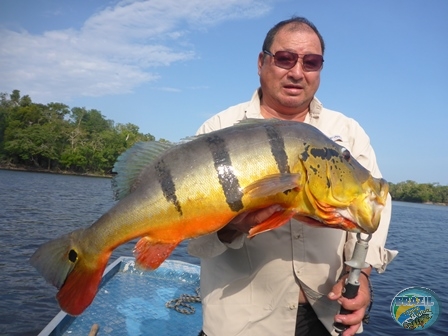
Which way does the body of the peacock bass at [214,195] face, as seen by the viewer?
to the viewer's right

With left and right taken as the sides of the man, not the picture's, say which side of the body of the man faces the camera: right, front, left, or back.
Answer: front

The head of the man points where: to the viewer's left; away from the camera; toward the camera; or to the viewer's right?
toward the camera
